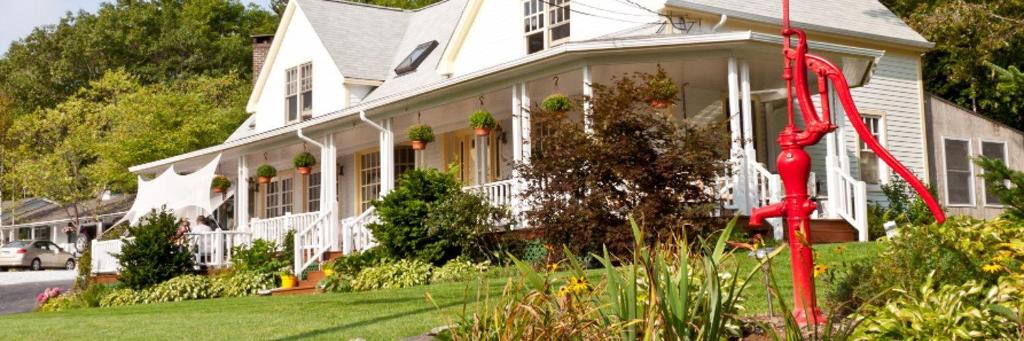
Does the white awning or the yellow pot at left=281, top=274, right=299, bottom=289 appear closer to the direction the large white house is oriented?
the yellow pot

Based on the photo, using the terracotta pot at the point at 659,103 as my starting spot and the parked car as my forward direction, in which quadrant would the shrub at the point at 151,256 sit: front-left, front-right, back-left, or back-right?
front-left

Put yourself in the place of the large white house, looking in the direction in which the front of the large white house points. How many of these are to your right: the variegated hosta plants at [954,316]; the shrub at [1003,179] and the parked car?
1

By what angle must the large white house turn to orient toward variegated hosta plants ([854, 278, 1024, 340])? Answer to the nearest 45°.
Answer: approximately 45° to its left

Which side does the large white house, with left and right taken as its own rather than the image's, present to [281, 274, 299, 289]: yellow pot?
front

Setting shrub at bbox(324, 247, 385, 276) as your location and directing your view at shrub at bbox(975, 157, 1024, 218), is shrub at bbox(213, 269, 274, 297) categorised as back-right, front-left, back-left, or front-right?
back-right

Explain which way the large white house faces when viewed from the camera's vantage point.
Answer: facing the viewer and to the left of the viewer

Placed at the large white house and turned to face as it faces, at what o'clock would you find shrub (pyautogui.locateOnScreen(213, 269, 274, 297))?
The shrub is roughly at 1 o'clock from the large white house.

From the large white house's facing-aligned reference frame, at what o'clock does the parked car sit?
The parked car is roughly at 3 o'clock from the large white house.

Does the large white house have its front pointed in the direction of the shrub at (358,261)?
yes

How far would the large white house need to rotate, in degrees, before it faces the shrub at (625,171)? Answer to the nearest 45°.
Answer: approximately 45° to its left
